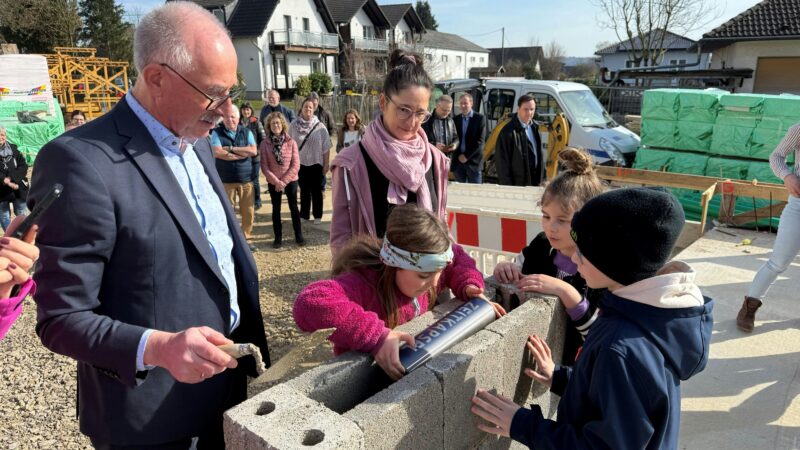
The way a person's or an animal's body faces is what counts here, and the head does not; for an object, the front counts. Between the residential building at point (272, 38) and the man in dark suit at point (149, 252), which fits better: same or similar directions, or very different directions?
same or similar directions

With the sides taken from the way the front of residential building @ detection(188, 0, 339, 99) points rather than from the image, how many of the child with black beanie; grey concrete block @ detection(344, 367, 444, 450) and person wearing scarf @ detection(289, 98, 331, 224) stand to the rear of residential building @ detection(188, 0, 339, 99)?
0

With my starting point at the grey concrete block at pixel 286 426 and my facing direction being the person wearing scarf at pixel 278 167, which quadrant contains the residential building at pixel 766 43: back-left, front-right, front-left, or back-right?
front-right

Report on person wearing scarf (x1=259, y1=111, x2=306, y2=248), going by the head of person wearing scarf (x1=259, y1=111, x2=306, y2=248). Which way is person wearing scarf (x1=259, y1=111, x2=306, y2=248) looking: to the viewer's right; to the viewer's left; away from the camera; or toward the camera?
toward the camera

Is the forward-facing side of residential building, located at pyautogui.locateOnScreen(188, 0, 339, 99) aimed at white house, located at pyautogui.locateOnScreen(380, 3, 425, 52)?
no

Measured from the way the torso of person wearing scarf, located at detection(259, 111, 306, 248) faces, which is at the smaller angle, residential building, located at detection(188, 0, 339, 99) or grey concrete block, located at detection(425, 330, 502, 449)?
the grey concrete block

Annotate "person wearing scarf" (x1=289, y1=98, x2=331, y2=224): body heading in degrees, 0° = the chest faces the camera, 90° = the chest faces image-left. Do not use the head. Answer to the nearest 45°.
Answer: approximately 0°

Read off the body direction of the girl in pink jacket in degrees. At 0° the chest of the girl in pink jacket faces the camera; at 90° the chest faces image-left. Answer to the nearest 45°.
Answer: approximately 315°

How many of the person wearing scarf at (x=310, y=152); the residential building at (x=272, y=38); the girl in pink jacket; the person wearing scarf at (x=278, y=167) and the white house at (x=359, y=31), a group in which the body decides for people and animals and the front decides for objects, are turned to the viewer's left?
0

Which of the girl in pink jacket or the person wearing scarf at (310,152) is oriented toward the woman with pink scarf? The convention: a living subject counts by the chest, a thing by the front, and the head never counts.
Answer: the person wearing scarf

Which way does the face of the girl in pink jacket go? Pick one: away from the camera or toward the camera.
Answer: toward the camera

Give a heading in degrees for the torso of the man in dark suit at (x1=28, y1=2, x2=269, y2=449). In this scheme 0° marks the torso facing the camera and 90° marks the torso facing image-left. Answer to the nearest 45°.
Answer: approximately 315°

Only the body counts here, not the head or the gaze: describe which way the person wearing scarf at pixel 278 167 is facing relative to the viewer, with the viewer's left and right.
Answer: facing the viewer

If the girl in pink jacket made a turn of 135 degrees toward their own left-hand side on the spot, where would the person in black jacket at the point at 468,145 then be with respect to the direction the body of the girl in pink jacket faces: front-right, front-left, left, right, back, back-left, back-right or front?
front

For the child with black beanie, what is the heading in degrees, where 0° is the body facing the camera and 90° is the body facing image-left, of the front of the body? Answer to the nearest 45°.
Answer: approximately 90°

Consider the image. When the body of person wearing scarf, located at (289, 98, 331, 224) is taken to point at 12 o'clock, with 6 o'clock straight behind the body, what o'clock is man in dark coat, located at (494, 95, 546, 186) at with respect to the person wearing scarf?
The man in dark coat is roughly at 10 o'clock from the person wearing scarf.
